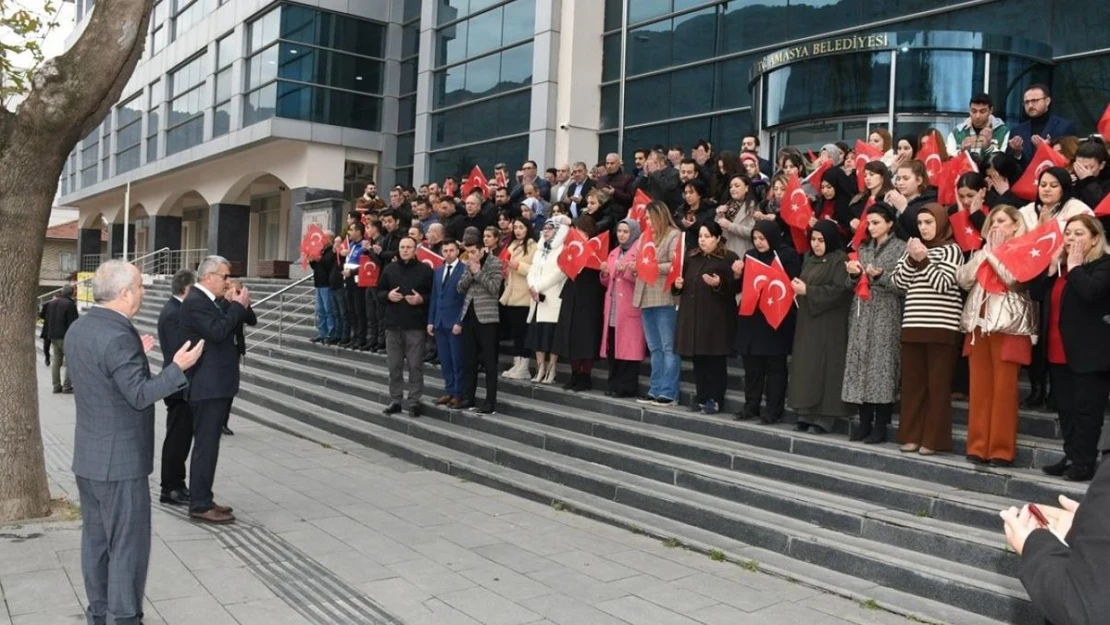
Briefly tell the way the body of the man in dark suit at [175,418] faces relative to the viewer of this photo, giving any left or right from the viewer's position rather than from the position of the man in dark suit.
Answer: facing to the right of the viewer

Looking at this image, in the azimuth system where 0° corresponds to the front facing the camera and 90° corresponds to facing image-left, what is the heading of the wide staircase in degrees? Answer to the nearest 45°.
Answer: approximately 45°

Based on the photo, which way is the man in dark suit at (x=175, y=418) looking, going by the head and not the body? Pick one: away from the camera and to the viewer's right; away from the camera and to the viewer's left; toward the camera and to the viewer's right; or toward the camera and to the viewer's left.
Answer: away from the camera and to the viewer's right

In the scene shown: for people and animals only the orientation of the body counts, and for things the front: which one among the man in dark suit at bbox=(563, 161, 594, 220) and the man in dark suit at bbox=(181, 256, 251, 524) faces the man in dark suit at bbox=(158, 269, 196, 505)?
the man in dark suit at bbox=(563, 161, 594, 220)

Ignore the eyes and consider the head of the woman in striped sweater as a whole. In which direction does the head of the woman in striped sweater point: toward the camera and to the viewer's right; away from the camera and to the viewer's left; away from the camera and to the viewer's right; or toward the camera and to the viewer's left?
toward the camera and to the viewer's left

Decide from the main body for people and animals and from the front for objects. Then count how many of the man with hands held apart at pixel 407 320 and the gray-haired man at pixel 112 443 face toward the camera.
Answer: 1

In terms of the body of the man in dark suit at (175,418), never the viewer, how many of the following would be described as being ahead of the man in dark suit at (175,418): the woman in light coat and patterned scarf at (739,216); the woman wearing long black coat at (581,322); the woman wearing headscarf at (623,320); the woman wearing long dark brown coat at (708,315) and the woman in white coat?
5

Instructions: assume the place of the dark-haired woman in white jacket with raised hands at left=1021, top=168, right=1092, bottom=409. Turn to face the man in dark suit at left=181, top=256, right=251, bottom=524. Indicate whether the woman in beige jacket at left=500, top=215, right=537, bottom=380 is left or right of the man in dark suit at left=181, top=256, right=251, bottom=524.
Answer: right

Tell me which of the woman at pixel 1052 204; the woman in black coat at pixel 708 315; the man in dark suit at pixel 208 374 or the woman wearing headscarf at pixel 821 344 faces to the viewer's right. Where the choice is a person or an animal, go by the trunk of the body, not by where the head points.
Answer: the man in dark suit

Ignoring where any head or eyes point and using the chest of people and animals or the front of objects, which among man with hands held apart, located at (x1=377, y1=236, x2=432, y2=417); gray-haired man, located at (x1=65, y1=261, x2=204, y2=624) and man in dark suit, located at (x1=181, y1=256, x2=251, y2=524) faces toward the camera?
the man with hands held apart

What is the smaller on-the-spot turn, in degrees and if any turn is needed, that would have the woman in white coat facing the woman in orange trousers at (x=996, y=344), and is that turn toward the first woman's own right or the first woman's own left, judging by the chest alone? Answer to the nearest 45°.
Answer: approximately 90° to the first woman's own left

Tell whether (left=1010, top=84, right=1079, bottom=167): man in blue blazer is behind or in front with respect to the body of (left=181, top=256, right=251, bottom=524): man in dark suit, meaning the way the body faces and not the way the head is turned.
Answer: in front

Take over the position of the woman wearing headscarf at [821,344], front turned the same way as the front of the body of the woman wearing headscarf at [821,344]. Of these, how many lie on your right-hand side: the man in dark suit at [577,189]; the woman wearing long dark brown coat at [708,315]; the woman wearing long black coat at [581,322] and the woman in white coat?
4

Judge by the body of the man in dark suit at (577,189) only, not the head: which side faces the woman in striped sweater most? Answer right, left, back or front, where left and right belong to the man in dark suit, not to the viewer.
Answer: left

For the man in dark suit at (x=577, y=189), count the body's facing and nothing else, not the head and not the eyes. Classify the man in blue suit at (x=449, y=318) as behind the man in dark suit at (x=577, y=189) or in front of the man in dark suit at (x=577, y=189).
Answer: in front

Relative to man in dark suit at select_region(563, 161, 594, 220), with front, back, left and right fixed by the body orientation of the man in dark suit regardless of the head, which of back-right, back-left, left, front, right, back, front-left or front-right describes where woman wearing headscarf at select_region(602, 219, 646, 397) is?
front-left
